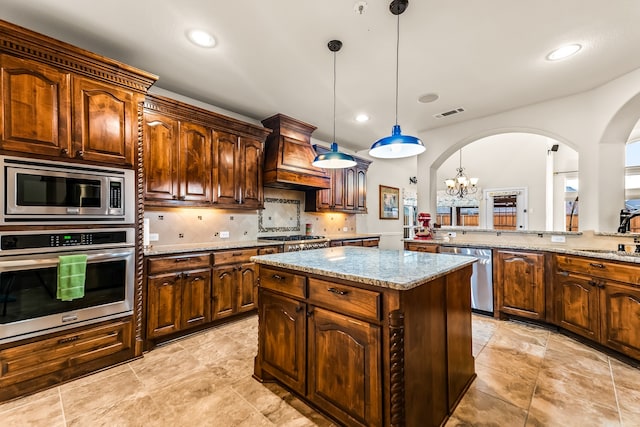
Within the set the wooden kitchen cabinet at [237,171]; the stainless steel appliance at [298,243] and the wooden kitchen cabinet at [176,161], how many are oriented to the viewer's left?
0

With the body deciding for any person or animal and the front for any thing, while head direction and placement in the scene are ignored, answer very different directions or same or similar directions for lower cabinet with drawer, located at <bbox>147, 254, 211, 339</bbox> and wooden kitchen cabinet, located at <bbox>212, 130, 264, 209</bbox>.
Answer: same or similar directions

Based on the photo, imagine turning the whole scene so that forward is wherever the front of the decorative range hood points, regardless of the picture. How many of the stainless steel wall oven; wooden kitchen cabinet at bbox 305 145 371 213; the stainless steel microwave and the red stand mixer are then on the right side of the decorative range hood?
2

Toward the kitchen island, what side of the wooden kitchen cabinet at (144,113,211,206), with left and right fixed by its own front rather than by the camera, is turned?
front

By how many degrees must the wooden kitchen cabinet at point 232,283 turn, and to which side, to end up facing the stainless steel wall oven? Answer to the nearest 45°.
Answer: approximately 90° to its right

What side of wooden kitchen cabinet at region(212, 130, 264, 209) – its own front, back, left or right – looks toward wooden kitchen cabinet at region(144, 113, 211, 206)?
right

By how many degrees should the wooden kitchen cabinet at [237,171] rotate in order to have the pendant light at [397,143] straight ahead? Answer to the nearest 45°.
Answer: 0° — it already faces it

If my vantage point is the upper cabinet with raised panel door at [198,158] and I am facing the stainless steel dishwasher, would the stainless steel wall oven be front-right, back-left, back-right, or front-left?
back-right

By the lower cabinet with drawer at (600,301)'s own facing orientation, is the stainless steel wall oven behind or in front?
in front

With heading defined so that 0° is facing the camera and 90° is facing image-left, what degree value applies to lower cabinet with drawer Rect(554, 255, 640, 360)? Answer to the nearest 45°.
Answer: approximately 45°

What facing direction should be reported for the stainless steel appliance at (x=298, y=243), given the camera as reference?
facing the viewer and to the right of the viewer

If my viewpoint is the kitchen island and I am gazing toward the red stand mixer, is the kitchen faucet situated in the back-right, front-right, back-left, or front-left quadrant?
front-right
